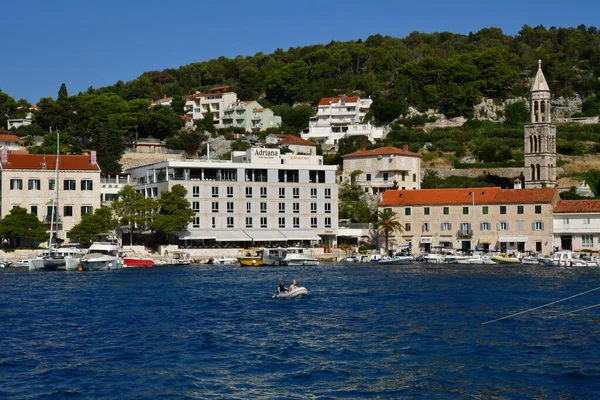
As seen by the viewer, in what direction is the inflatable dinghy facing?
to the viewer's right
